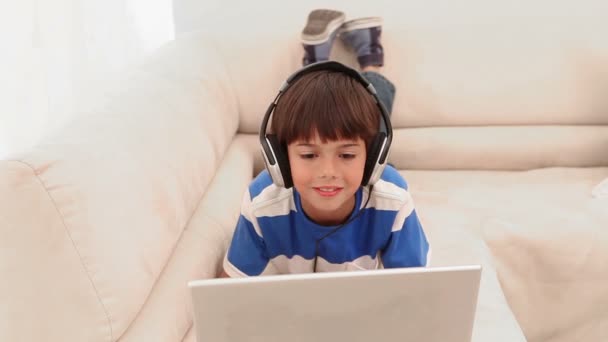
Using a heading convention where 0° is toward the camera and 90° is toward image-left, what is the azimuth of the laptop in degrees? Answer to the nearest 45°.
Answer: approximately 180°

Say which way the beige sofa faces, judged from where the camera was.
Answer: facing the viewer
